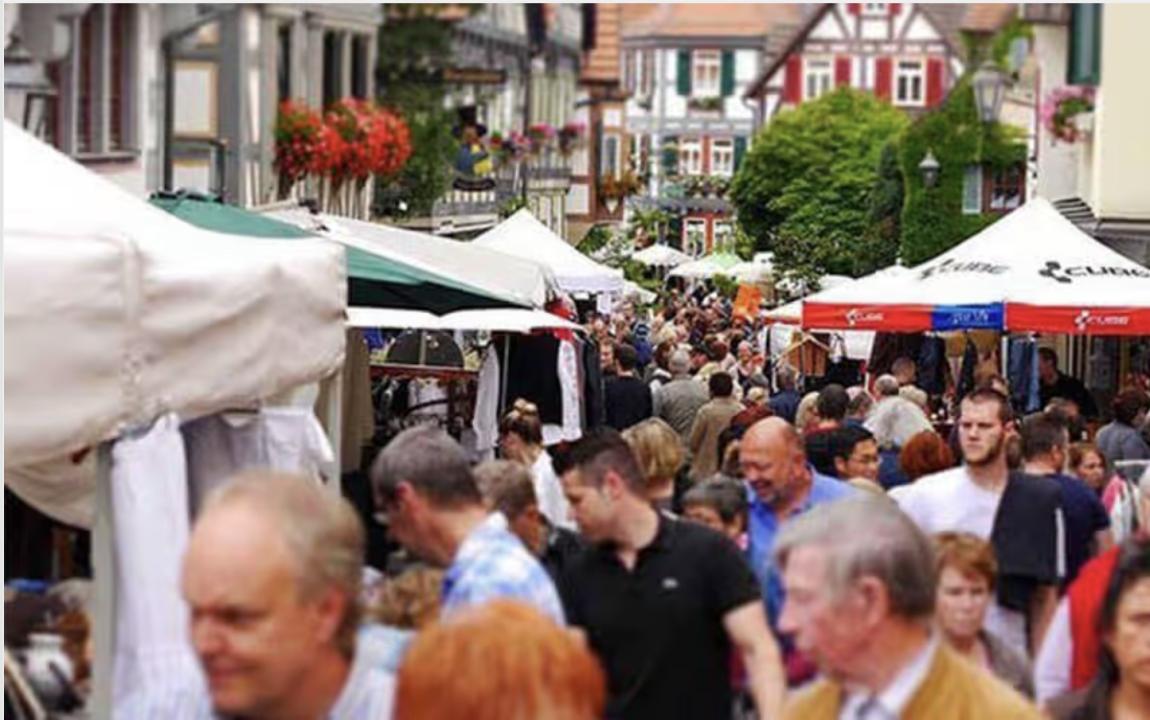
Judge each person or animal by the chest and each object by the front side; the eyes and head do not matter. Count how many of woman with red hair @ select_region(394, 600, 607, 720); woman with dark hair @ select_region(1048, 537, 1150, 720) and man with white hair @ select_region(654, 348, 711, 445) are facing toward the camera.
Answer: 1

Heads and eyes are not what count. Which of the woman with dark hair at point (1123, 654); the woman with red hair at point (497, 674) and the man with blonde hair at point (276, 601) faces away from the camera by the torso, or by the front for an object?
the woman with red hair

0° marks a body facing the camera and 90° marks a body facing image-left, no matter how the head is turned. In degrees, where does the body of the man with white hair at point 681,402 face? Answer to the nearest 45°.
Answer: approximately 180°

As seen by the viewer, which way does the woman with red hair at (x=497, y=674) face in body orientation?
away from the camera

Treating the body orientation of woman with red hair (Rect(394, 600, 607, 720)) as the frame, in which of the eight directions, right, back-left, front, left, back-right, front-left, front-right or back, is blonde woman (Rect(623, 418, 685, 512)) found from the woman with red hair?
front

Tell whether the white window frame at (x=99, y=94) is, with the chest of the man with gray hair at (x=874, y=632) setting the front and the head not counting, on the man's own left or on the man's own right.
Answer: on the man's own right

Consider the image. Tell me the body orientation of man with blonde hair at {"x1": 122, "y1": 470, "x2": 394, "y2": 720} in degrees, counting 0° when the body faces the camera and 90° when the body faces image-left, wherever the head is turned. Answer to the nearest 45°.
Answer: approximately 45°

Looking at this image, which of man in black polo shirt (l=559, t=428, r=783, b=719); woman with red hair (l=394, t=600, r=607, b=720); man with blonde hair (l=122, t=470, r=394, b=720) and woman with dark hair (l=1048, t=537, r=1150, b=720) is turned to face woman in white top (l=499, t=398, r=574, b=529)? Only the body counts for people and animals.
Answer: the woman with red hair

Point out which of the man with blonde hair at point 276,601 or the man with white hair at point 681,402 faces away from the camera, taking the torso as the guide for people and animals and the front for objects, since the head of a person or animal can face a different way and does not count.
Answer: the man with white hair at point 681,402

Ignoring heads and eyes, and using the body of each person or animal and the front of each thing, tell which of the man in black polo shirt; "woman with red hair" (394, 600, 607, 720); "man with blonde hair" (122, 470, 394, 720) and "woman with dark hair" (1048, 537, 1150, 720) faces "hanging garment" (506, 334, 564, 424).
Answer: the woman with red hair

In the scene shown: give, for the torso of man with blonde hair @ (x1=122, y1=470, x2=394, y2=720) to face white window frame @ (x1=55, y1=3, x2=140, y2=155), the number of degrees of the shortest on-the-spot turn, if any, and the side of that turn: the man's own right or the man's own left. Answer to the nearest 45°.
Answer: approximately 135° to the man's own right

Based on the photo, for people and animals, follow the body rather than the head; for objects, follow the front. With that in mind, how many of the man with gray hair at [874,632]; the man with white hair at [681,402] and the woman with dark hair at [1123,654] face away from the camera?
1

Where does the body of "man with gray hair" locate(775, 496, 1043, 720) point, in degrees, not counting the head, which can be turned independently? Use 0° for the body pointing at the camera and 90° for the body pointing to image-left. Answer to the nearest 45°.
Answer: approximately 45°

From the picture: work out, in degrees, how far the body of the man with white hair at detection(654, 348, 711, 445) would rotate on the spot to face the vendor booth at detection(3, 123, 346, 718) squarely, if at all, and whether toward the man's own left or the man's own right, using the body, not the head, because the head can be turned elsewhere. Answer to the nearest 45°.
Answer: approximately 180°

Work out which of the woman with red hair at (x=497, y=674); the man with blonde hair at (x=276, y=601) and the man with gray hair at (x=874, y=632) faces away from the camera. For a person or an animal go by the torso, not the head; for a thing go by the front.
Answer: the woman with red hair

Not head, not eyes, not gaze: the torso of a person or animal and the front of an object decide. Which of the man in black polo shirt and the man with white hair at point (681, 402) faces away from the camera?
the man with white hair

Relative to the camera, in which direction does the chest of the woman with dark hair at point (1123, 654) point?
toward the camera

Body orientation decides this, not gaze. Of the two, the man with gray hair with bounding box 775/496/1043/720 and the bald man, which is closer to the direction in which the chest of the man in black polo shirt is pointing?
the man with gray hair
